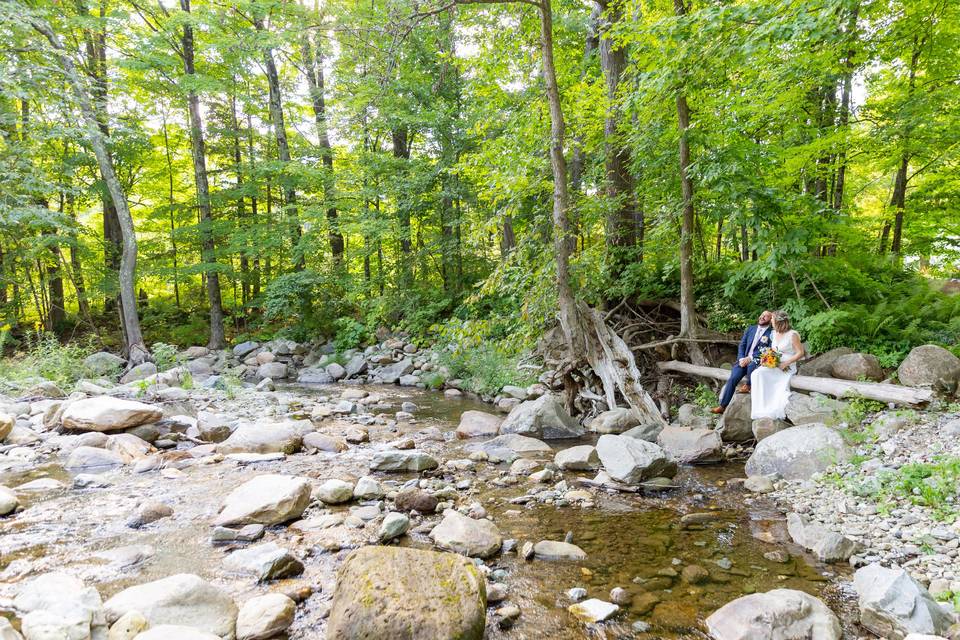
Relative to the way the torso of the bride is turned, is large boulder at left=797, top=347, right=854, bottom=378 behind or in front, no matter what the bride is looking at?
behind

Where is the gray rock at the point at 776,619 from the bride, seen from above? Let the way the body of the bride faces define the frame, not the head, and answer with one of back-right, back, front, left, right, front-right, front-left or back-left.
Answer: front-left

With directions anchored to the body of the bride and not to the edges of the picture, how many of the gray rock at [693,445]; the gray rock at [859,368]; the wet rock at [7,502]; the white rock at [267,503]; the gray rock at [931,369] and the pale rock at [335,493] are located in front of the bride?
4

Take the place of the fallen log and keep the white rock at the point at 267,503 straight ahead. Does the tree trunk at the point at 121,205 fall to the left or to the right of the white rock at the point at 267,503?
right

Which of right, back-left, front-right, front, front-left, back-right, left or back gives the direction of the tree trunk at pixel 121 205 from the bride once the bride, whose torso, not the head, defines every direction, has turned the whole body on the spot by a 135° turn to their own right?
left

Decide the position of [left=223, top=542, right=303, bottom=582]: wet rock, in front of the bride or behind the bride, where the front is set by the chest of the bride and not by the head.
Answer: in front

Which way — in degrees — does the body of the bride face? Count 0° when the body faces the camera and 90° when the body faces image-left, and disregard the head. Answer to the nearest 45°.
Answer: approximately 45°

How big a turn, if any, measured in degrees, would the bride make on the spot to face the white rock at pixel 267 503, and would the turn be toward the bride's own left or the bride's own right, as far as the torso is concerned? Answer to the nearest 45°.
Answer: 0° — they already face it

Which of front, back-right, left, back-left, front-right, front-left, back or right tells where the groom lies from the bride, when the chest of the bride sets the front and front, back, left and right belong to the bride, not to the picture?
right

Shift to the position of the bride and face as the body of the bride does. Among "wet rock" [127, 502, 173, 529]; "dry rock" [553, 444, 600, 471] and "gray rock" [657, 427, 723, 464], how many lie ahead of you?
3

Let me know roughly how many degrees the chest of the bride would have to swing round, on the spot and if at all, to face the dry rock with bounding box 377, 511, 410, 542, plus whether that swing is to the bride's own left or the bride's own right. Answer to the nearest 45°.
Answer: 0° — they already face it

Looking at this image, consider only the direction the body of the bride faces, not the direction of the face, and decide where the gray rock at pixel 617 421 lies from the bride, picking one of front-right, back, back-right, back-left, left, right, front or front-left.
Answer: front-right

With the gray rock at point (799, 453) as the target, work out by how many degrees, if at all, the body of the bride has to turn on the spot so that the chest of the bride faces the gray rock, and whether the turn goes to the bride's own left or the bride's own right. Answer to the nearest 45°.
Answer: approximately 45° to the bride's own left

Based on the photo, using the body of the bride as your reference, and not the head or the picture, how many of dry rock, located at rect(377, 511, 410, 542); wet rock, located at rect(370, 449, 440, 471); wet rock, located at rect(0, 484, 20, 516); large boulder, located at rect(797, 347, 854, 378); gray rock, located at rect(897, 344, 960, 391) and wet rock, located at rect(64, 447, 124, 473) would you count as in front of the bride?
4

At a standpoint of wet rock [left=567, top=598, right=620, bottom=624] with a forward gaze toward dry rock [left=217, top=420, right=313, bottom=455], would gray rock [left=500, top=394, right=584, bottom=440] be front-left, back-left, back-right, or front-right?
front-right
